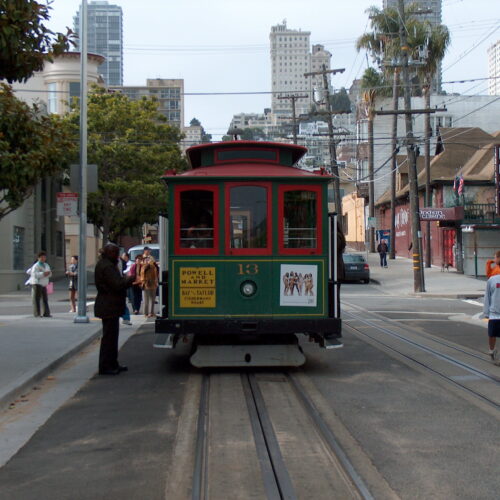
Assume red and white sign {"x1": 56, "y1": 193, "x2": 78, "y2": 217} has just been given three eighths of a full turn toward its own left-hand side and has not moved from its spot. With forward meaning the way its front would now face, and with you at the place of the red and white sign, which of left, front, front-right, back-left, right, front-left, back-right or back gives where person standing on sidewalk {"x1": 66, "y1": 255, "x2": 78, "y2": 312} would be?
front-left

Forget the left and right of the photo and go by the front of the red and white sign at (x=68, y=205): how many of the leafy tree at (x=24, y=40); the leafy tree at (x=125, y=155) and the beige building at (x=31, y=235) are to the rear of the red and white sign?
2

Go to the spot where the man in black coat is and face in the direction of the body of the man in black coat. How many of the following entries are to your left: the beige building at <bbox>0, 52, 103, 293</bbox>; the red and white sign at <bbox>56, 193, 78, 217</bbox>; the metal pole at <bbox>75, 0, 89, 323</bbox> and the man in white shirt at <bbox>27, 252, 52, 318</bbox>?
4

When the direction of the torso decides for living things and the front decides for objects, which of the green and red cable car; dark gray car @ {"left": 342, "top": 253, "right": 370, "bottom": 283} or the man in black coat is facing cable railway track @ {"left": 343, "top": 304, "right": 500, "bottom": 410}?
the man in black coat

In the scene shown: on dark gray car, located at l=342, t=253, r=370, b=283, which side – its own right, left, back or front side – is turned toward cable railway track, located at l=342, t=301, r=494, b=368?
back

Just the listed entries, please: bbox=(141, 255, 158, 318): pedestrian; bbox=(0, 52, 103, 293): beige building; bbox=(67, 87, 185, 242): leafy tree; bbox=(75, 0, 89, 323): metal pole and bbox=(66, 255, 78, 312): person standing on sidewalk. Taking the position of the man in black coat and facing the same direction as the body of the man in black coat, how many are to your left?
5

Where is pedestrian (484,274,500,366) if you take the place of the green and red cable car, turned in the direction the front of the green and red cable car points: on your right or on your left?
on your left

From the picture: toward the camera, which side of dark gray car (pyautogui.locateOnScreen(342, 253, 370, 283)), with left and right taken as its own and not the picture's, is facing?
back

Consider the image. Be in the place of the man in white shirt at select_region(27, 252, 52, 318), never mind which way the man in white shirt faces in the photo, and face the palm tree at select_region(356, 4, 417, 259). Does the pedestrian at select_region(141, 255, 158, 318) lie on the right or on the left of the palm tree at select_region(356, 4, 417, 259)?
right

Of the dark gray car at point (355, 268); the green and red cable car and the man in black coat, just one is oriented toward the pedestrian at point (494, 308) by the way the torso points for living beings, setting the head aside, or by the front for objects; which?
the man in black coat

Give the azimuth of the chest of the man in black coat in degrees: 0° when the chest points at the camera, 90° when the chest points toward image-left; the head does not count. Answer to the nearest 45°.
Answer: approximately 270°

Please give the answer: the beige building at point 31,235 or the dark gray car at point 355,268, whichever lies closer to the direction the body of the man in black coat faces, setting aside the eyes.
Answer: the dark gray car

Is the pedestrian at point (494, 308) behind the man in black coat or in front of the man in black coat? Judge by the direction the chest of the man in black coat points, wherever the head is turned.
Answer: in front

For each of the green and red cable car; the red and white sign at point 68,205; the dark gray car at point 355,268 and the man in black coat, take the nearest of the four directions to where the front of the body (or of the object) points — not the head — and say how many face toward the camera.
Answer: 2

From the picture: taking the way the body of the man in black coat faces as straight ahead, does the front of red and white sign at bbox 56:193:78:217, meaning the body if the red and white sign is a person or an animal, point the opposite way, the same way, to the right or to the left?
to the right

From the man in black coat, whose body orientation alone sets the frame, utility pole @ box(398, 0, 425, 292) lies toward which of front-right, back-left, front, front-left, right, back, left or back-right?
front-left
